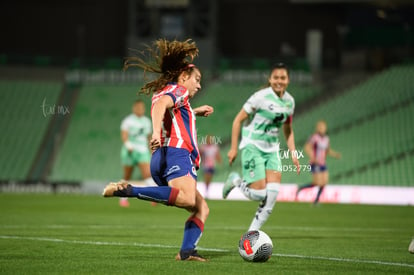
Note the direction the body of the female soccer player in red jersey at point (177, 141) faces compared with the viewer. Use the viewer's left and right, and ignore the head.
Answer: facing to the right of the viewer

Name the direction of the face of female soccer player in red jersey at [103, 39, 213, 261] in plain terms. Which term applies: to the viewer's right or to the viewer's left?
to the viewer's right

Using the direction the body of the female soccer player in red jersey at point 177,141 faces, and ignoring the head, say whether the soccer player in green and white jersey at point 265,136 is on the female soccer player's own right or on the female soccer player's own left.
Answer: on the female soccer player's own left
